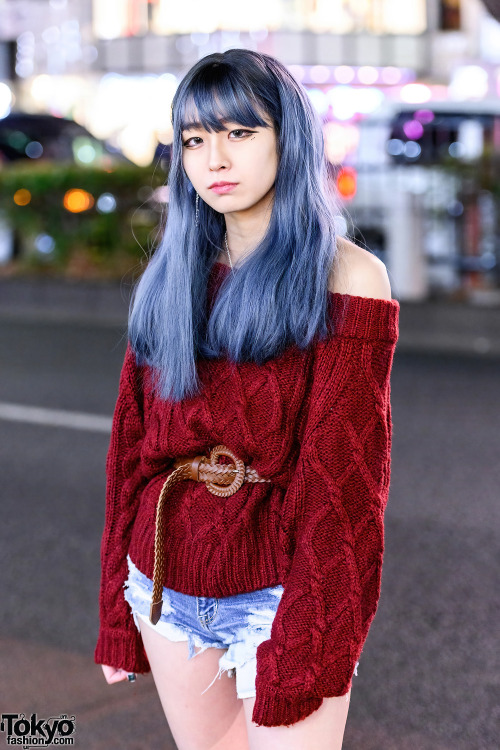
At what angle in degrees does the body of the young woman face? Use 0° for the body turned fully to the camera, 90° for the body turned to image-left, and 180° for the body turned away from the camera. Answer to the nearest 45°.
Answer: approximately 45°

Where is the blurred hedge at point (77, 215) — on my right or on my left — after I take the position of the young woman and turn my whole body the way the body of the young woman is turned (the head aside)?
on my right

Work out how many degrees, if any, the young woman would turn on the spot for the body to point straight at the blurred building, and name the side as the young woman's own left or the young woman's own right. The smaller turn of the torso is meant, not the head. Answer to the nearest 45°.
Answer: approximately 135° to the young woman's own right
